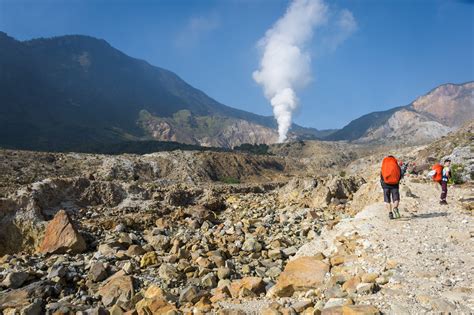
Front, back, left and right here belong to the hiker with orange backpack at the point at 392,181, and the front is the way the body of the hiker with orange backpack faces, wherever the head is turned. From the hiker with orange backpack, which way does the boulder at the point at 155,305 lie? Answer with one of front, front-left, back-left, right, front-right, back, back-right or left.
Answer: back-left

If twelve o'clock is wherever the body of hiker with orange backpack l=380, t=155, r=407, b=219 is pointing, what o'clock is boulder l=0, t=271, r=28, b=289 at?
The boulder is roughly at 8 o'clock from the hiker with orange backpack.

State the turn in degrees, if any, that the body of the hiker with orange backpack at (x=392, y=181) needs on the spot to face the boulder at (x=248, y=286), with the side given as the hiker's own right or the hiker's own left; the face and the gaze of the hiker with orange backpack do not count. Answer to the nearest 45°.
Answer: approximately 135° to the hiker's own left

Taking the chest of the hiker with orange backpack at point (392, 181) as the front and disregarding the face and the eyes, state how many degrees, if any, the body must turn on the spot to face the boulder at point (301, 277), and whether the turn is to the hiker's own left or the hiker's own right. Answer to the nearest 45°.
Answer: approximately 135° to the hiker's own left

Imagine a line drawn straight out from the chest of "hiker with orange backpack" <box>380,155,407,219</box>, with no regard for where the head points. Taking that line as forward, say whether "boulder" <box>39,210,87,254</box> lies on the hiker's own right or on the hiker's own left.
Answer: on the hiker's own left

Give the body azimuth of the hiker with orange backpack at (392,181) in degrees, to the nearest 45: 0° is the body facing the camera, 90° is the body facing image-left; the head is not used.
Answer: approximately 180°
